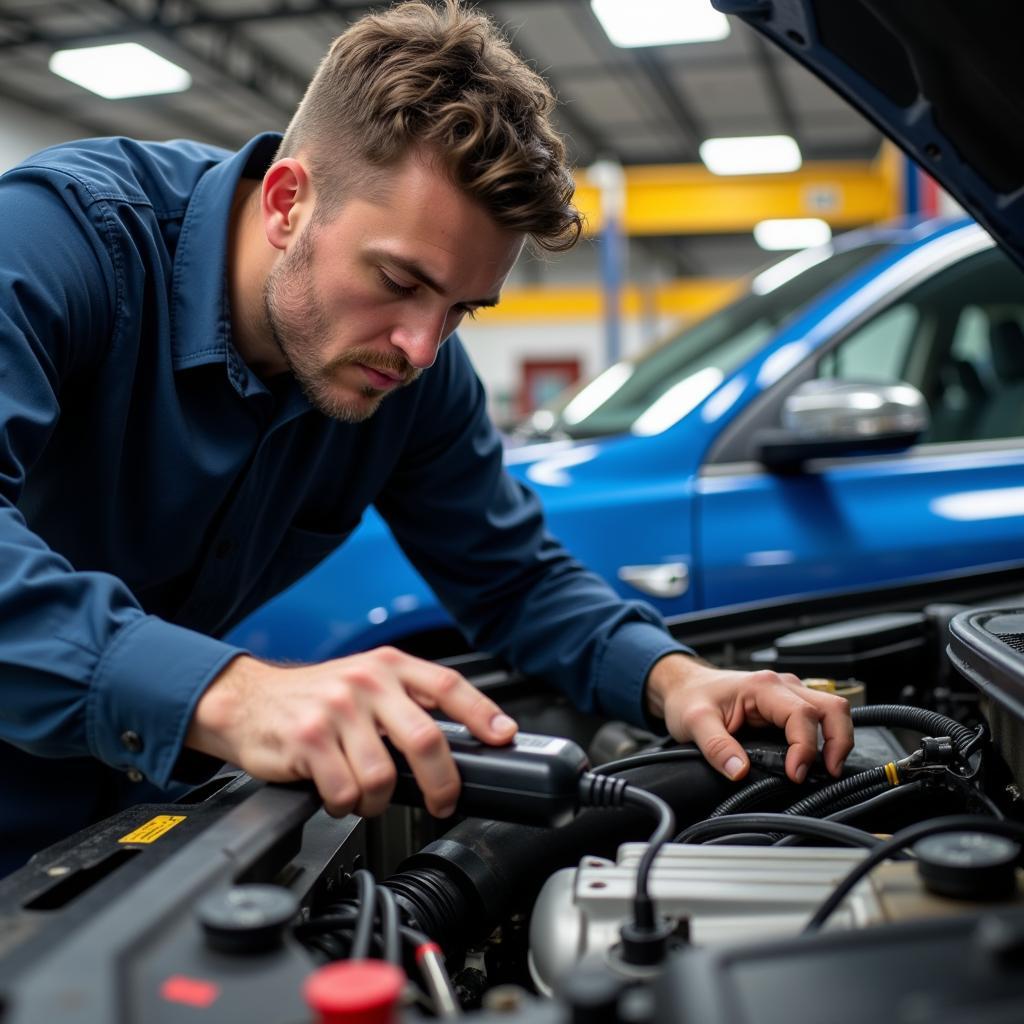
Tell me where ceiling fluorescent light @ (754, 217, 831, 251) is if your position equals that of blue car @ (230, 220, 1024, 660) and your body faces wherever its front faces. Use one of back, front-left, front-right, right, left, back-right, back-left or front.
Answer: back-right

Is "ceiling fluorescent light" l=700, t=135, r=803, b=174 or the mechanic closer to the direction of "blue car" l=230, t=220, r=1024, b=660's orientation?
the mechanic

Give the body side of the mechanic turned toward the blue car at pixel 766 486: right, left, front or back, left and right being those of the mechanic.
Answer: left

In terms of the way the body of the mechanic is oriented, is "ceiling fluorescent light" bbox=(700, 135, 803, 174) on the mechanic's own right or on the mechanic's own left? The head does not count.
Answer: on the mechanic's own left

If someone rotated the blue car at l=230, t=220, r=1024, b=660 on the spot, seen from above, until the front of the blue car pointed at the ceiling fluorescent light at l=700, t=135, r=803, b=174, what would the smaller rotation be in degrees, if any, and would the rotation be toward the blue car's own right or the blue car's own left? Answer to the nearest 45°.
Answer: approximately 135° to the blue car's own right

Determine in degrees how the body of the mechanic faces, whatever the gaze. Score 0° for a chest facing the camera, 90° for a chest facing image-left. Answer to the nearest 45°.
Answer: approximately 315°

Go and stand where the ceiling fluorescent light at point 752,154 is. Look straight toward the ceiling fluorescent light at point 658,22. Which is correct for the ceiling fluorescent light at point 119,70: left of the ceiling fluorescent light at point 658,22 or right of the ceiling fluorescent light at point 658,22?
right

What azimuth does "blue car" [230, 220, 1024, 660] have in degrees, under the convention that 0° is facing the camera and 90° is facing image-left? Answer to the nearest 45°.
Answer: approximately 45°

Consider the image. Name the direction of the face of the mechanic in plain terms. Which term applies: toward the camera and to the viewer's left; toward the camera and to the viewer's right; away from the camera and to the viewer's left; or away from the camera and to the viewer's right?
toward the camera and to the viewer's right
